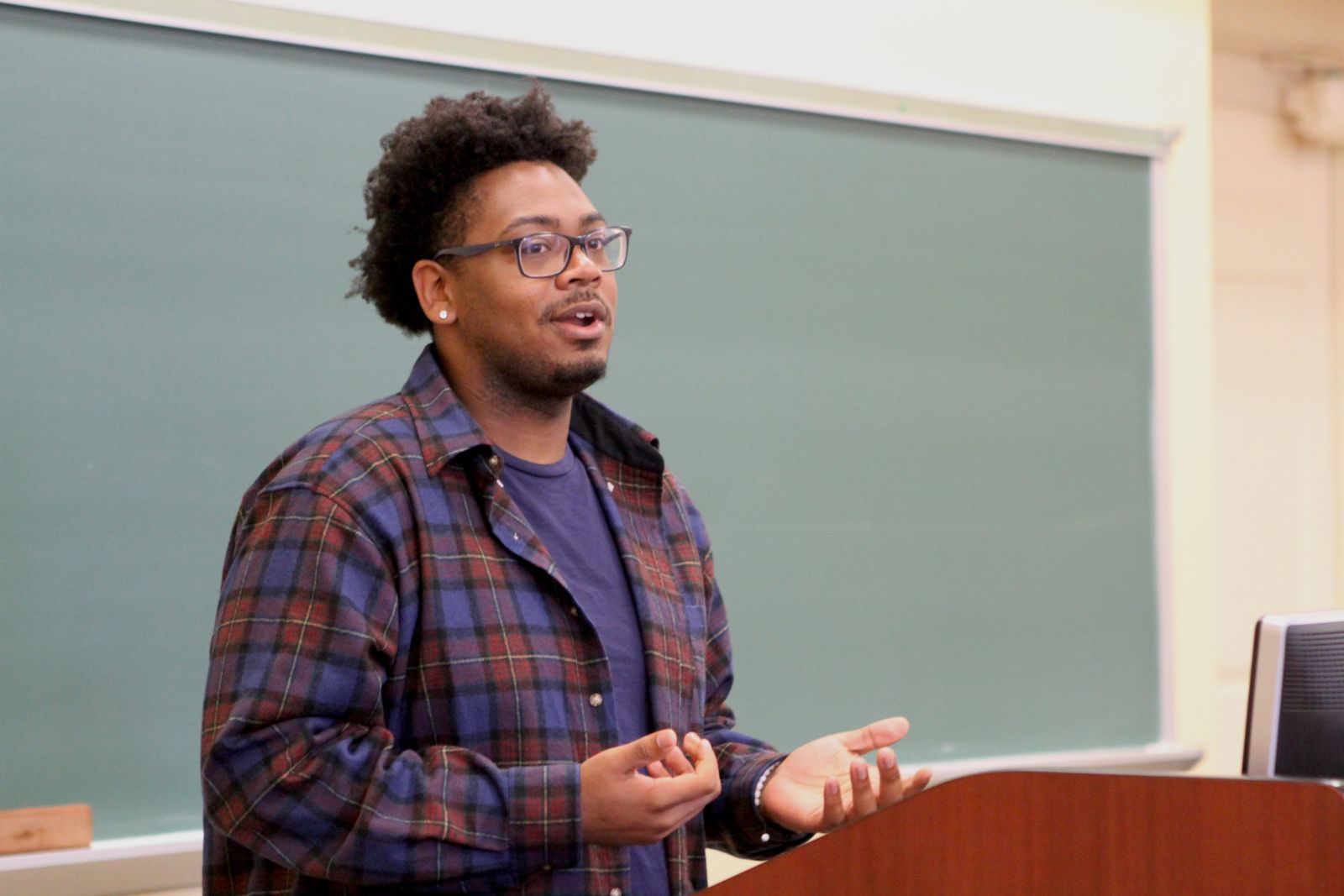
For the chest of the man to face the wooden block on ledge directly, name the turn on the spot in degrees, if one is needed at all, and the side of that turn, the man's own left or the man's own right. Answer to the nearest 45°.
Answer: approximately 180°

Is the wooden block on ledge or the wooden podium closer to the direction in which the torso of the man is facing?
the wooden podium

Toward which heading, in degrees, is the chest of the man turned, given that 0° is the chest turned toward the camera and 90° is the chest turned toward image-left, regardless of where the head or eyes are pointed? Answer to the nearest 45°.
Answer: approximately 315°

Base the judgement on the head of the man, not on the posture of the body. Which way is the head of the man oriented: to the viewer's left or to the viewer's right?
to the viewer's right

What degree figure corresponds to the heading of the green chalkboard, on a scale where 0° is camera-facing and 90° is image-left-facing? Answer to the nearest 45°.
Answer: approximately 315°

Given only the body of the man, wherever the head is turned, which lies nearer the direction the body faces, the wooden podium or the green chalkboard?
the wooden podium
